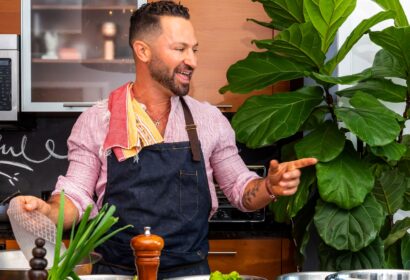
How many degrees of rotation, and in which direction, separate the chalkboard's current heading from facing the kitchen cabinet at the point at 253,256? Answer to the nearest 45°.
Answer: approximately 45° to its left

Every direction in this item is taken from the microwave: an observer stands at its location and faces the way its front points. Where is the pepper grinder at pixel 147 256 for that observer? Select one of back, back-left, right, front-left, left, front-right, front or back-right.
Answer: front

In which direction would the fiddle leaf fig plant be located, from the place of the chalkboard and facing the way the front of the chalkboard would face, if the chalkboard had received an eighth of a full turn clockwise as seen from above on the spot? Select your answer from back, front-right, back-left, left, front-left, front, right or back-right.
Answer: left

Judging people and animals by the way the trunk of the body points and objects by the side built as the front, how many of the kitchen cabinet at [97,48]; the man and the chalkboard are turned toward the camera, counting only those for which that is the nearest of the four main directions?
3

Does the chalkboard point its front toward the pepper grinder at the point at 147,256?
yes

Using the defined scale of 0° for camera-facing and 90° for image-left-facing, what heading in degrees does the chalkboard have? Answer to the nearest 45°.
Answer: approximately 0°

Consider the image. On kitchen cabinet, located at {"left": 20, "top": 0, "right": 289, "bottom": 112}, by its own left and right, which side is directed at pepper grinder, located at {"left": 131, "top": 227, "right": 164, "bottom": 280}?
front

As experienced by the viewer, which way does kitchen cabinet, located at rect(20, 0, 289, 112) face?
facing the viewer
